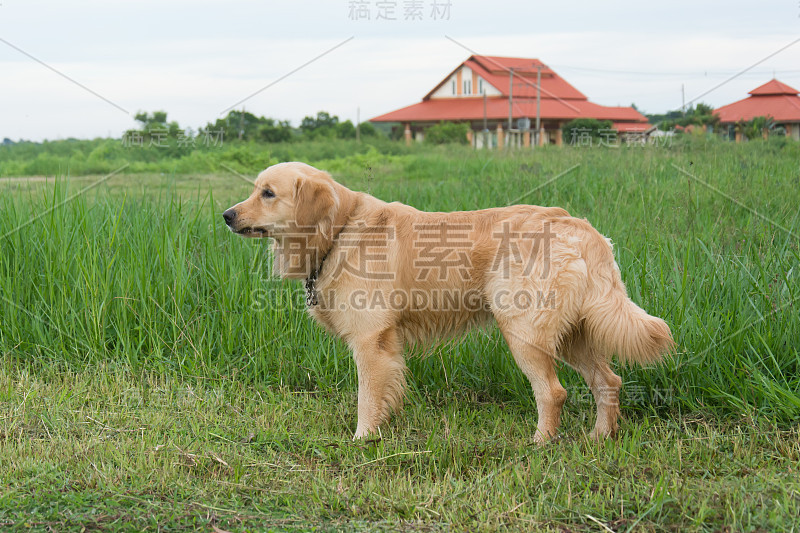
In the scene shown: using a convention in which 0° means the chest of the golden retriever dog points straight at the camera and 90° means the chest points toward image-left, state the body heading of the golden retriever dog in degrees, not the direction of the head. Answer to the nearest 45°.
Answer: approximately 90°

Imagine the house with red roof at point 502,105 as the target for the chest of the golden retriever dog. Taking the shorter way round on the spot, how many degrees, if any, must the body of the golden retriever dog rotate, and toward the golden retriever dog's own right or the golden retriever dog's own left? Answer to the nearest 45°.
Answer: approximately 90° to the golden retriever dog's own right

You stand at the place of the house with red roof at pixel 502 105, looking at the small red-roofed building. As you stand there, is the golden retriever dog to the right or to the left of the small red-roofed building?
right

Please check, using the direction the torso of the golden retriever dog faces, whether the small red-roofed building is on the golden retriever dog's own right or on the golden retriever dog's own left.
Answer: on the golden retriever dog's own right
